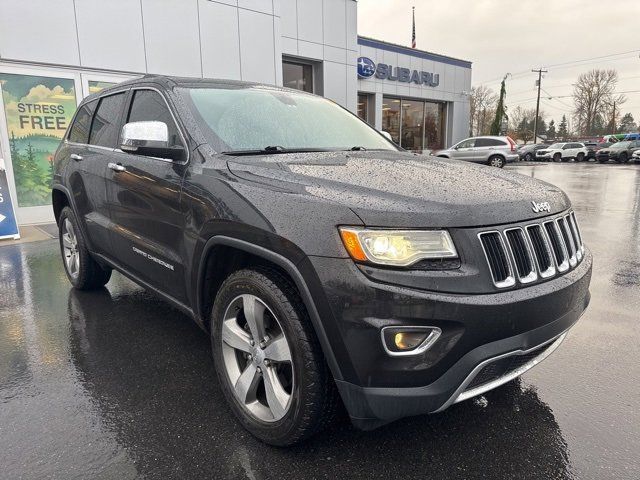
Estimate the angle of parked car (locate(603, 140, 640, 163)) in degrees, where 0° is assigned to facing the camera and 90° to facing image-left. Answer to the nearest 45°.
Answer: approximately 45°

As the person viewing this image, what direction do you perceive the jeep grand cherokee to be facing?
facing the viewer and to the right of the viewer

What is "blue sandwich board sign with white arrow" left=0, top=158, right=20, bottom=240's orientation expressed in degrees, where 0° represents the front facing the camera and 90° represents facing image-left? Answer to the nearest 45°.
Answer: approximately 315°

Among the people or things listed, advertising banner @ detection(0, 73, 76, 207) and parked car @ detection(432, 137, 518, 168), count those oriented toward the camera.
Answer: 1

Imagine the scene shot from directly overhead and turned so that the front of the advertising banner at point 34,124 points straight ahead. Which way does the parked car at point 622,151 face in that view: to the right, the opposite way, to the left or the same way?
to the right

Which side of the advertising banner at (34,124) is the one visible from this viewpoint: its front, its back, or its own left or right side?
front

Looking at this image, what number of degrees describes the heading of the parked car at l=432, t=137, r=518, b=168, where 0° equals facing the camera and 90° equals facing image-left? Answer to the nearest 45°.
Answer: approximately 90°

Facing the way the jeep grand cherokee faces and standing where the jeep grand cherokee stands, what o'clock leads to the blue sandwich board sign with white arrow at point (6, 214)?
The blue sandwich board sign with white arrow is roughly at 6 o'clock from the jeep grand cherokee.

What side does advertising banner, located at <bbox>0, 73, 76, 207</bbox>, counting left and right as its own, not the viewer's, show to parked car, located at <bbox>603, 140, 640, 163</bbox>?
left

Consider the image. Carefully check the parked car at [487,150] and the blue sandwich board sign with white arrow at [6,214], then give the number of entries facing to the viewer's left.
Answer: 1

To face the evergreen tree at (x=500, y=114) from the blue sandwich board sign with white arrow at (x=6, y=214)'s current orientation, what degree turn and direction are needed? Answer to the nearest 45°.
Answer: approximately 90° to its left

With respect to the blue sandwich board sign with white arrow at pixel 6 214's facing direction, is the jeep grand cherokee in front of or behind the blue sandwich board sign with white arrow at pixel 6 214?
in front

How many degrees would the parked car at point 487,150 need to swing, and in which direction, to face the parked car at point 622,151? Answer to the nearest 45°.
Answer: approximately 135° to its right

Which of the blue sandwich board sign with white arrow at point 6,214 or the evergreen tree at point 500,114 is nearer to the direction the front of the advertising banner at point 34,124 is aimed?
the blue sandwich board sign with white arrow

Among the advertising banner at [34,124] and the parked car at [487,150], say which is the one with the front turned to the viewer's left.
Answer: the parked car
